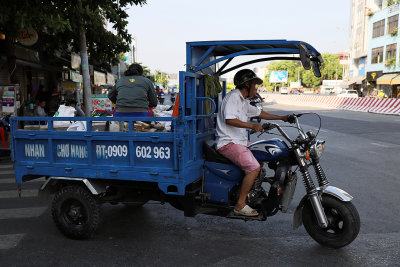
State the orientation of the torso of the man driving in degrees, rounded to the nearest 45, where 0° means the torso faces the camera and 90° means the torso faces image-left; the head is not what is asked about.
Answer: approximately 270°

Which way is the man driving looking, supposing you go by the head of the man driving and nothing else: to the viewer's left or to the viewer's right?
to the viewer's right

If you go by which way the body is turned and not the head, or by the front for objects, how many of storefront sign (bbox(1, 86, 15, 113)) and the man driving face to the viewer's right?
1

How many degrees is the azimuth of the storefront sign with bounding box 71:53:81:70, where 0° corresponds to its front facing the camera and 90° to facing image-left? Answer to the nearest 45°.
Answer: approximately 0°

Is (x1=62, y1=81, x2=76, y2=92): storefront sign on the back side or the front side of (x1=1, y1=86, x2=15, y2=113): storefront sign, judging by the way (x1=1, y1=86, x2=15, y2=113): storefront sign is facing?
on the back side

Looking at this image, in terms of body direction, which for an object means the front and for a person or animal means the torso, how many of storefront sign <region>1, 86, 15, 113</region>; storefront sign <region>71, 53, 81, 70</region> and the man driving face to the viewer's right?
1

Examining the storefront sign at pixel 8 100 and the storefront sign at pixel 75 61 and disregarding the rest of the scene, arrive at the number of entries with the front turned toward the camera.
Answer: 2

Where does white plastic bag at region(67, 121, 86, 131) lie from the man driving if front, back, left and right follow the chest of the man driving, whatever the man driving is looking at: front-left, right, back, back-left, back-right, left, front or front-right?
back

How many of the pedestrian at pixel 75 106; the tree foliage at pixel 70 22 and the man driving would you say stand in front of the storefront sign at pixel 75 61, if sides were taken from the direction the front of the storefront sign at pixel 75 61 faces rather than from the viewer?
3
